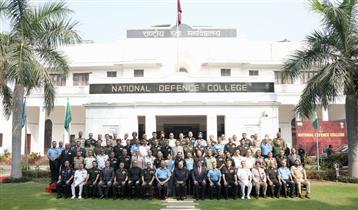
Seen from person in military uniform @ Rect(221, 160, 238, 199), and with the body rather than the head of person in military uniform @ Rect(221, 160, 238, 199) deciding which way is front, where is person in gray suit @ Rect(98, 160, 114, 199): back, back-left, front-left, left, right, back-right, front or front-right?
right

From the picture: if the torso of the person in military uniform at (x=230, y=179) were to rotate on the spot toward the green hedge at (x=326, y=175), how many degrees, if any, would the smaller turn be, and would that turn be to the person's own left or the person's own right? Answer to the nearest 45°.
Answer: approximately 135° to the person's own left

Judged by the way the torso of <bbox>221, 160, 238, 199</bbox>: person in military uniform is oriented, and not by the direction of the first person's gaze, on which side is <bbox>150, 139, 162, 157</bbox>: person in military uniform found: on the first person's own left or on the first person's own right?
on the first person's own right

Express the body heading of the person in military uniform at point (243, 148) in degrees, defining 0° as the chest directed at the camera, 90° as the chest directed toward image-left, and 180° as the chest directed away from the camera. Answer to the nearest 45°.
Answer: approximately 0°

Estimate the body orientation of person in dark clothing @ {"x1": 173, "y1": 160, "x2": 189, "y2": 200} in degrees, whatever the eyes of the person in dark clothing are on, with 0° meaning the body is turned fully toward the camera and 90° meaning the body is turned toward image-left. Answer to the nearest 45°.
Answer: approximately 0°

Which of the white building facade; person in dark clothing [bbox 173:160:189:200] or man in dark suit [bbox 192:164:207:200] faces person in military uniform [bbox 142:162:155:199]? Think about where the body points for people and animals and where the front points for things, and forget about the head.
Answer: the white building facade

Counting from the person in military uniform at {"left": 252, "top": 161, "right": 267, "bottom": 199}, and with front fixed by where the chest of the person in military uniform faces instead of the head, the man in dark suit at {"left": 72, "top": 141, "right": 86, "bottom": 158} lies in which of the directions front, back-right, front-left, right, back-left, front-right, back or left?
right

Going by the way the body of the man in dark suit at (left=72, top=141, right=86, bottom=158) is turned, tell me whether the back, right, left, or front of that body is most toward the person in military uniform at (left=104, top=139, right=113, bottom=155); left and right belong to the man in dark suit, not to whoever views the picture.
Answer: left

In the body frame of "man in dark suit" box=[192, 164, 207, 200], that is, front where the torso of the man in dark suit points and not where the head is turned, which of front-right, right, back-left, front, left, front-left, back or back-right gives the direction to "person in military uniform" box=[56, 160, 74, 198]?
right

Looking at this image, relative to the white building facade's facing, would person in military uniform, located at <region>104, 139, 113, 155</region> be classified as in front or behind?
in front
